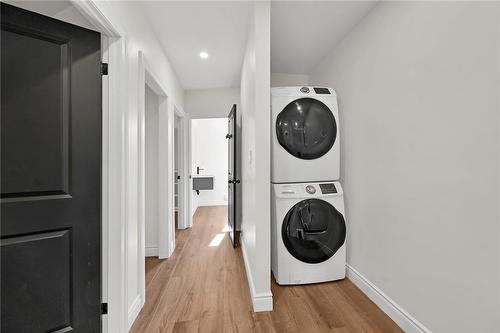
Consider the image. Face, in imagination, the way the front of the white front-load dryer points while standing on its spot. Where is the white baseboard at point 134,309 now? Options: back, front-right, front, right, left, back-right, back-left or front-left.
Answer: front-right

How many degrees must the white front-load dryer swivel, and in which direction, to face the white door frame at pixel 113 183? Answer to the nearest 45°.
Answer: approximately 45° to its right

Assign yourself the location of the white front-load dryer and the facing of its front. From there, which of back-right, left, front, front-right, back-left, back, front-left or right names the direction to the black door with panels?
front-right

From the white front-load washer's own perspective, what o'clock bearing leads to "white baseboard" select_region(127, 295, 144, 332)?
The white baseboard is roughly at 2 o'clock from the white front-load washer.

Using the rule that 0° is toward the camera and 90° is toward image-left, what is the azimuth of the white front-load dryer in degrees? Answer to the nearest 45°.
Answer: approximately 0°
